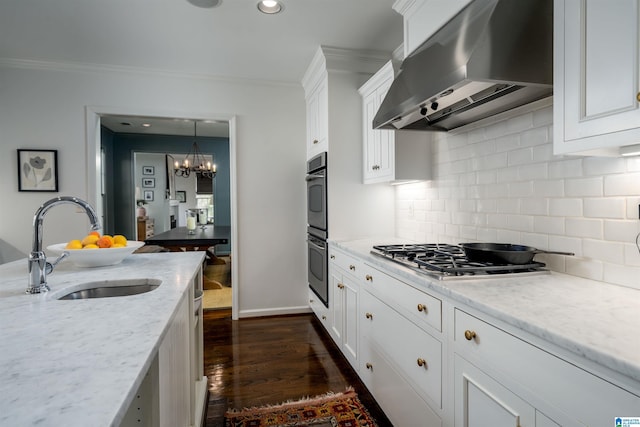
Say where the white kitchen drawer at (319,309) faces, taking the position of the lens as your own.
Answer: facing to the left of the viewer

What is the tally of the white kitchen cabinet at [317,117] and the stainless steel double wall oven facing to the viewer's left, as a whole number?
2

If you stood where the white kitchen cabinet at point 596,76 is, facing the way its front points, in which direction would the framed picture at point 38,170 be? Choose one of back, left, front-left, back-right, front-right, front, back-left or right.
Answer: front-right

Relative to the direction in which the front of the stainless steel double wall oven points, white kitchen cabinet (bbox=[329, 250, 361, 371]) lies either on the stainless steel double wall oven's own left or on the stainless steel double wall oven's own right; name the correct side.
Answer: on the stainless steel double wall oven's own left

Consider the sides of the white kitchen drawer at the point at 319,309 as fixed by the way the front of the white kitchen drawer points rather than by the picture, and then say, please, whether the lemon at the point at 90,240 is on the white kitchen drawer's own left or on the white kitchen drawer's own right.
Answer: on the white kitchen drawer's own left

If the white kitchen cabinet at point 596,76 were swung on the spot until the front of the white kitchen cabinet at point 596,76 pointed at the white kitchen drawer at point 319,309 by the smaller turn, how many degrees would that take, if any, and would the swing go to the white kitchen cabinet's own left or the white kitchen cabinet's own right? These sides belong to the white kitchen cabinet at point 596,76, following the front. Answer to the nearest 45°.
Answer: approximately 90° to the white kitchen cabinet's own right

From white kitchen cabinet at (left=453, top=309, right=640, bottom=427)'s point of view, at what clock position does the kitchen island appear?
The kitchen island is roughly at 12 o'clock from the white kitchen cabinet.

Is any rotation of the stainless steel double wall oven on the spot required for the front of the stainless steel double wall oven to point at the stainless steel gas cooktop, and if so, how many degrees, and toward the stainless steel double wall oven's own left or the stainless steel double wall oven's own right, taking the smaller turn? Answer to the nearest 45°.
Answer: approximately 90° to the stainless steel double wall oven's own left
